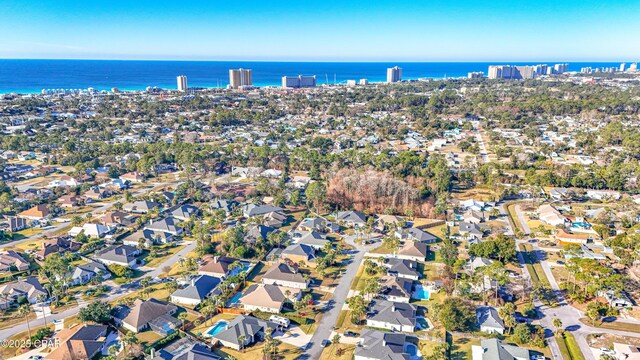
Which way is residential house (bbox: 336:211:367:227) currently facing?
toward the camera

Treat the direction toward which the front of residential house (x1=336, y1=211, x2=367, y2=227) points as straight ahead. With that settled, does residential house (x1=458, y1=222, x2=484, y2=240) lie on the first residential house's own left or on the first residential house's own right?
on the first residential house's own left

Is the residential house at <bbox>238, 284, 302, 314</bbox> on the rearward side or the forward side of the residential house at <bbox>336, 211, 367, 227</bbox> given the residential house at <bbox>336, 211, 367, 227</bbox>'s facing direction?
on the forward side

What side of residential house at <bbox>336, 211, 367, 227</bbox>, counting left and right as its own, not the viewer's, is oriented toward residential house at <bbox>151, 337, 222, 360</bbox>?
front

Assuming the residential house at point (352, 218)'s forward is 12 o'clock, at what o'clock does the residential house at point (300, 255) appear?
the residential house at point (300, 255) is roughly at 1 o'clock from the residential house at point (352, 218).

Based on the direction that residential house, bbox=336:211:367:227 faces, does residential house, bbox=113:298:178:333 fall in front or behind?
in front

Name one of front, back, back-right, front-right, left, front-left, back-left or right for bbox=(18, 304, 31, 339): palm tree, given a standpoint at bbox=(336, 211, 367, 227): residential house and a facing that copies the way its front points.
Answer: front-right

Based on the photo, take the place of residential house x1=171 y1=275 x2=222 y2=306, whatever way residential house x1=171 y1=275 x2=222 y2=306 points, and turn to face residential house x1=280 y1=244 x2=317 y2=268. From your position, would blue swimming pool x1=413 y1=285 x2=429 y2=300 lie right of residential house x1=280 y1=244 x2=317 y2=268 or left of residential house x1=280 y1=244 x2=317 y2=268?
right

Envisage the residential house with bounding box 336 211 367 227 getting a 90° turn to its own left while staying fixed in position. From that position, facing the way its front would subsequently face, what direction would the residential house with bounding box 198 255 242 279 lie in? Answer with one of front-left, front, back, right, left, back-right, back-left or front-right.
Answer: back-right

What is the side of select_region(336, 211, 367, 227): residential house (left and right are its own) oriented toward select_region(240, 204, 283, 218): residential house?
right

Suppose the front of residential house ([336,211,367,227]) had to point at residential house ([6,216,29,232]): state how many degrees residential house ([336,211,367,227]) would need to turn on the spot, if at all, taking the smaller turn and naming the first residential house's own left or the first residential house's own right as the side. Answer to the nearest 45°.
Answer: approximately 90° to the first residential house's own right

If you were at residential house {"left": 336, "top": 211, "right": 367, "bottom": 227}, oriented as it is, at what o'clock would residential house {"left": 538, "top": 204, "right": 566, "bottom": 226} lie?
residential house {"left": 538, "top": 204, "right": 566, "bottom": 226} is roughly at 9 o'clock from residential house {"left": 336, "top": 211, "right": 367, "bottom": 227}.

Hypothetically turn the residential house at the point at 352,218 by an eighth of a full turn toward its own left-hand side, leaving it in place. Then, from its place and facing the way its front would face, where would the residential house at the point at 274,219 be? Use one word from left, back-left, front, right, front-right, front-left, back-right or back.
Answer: back-right

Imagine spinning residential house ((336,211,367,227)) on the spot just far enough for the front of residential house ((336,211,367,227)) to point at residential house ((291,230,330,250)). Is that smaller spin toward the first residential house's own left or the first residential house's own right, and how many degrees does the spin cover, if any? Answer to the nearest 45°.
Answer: approximately 45° to the first residential house's own right

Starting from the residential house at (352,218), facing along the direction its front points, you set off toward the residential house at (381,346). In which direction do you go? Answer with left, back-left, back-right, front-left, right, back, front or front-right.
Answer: front

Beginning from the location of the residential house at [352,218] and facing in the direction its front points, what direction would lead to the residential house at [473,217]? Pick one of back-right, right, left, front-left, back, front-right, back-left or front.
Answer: left

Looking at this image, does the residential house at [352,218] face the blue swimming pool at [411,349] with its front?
yes

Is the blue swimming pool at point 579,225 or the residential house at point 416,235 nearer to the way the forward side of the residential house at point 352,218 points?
the residential house

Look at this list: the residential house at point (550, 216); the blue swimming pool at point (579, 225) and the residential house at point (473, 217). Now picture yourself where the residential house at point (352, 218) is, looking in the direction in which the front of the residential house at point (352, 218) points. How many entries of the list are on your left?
3

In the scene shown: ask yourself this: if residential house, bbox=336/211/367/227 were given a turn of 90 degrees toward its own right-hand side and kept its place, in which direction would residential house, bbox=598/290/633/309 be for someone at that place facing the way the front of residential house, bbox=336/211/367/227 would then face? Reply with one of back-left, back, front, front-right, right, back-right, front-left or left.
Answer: back-left
